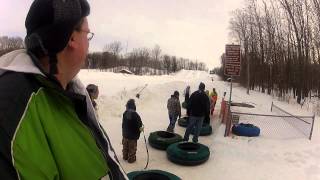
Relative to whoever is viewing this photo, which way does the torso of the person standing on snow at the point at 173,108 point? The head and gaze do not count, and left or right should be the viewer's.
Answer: facing away from the viewer and to the right of the viewer

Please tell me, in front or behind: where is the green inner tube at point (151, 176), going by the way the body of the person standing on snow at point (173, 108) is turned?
behind

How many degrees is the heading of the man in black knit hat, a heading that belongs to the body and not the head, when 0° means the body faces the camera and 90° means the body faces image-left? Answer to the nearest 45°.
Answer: approximately 270°

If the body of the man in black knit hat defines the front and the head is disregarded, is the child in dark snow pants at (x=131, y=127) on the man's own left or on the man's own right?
on the man's own left

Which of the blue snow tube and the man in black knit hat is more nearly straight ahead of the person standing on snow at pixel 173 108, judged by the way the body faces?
the blue snow tube

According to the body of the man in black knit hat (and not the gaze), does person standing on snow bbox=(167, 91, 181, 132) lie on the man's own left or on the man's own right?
on the man's own left

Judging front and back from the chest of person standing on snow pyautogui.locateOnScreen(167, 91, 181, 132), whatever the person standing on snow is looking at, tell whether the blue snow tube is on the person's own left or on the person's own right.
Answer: on the person's own right
